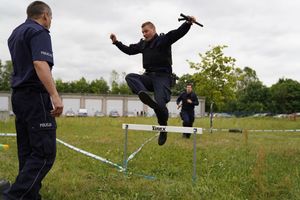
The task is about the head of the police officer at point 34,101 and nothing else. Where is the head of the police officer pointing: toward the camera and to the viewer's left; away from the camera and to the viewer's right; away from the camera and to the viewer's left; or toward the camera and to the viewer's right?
away from the camera and to the viewer's right

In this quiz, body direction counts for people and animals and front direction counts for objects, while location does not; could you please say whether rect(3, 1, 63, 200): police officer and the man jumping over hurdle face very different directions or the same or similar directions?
very different directions

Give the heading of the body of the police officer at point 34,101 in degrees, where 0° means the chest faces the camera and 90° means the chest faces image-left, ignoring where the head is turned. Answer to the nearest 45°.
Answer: approximately 225°

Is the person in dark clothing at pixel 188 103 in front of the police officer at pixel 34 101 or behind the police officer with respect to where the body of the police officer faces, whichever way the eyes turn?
in front

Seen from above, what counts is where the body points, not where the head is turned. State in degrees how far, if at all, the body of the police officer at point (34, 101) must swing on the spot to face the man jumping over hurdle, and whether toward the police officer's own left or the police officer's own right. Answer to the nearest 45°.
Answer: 0° — they already face them

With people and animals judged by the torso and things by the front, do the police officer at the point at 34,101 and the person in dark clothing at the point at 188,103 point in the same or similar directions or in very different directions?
very different directions

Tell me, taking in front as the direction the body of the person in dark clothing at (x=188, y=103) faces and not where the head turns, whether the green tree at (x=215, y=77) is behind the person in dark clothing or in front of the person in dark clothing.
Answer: behind

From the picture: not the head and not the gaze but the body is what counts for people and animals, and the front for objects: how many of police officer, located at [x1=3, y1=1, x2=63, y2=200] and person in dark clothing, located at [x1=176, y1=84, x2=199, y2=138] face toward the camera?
1

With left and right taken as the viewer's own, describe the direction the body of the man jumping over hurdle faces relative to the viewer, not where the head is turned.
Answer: facing the viewer and to the left of the viewer

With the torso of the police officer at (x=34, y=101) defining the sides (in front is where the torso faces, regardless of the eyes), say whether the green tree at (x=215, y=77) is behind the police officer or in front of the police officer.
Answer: in front

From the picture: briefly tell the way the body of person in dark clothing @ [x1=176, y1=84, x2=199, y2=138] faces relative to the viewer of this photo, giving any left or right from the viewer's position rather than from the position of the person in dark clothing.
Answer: facing the viewer

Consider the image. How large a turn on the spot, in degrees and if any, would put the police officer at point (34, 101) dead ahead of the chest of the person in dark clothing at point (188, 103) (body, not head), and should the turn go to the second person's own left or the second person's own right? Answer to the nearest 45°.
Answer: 0° — they already face them
